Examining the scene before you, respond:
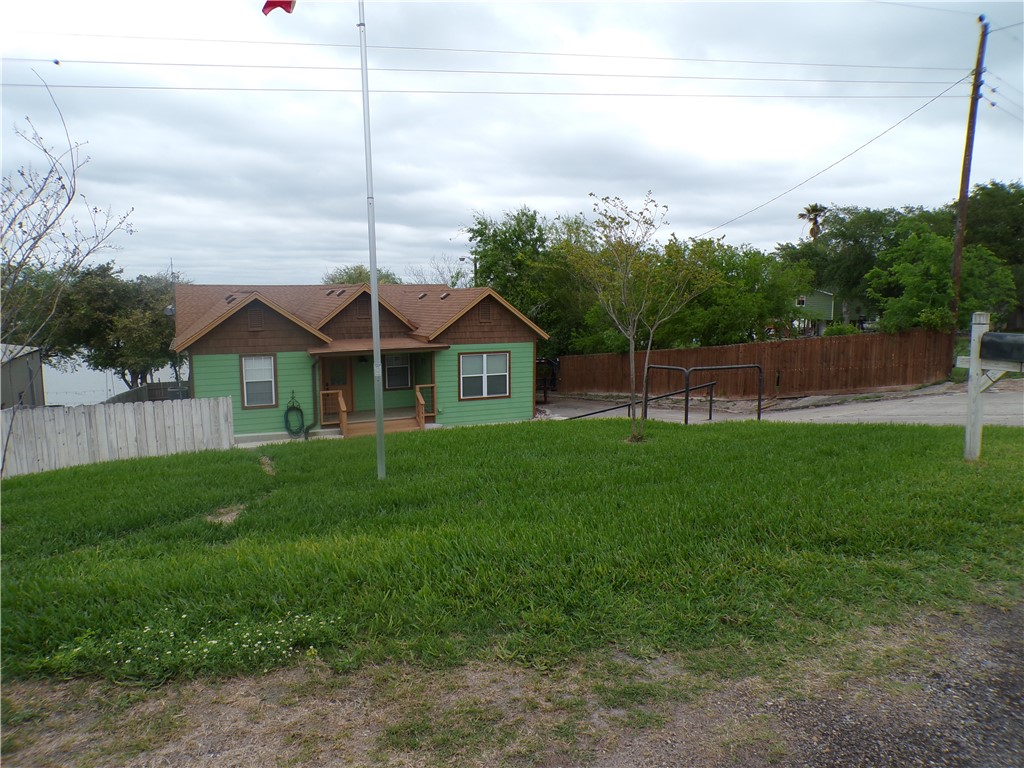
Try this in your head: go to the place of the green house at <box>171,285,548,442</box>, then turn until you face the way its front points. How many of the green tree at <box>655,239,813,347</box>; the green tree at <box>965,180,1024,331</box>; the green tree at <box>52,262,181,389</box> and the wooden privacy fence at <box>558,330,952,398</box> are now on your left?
3

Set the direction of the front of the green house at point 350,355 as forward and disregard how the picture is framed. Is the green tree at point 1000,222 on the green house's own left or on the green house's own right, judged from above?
on the green house's own left

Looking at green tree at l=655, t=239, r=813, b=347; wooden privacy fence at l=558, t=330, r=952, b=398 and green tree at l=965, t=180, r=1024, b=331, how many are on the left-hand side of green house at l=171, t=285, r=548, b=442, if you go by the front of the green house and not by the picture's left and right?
3

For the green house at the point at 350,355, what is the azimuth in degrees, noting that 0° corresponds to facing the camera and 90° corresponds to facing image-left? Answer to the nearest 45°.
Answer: approximately 0°

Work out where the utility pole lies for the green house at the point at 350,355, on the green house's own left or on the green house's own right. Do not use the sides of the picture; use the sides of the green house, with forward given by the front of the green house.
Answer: on the green house's own left

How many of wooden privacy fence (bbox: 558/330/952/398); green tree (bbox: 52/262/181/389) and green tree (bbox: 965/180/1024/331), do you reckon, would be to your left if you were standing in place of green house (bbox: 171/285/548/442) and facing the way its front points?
2

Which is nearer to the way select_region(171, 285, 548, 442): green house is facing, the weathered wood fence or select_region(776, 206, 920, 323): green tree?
the weathered wood fence

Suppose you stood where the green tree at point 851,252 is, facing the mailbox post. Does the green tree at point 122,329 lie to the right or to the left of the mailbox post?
right

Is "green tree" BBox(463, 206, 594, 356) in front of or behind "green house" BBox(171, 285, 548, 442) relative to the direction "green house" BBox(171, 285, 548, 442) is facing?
behind

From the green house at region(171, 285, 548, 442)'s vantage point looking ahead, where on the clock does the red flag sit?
The red flag is roughly at 12 o'clock from the green house.

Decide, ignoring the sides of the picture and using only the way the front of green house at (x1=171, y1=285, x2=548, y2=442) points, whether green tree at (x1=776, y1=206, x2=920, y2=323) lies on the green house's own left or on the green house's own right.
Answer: on the green house's own left

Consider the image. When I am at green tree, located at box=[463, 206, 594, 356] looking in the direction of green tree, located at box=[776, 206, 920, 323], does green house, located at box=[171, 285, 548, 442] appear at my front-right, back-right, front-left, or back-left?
back-right
